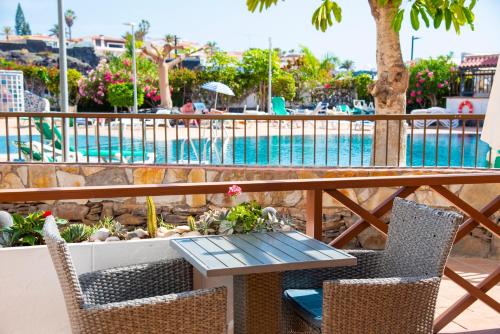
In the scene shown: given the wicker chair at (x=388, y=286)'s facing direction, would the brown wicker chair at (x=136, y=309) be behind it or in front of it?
in front

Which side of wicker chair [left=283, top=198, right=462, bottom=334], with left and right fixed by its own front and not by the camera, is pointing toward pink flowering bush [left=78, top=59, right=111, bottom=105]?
right

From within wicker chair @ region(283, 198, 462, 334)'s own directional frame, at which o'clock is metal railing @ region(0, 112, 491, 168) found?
The metal railing is roughly at 4 o'clock from the wicker chair.

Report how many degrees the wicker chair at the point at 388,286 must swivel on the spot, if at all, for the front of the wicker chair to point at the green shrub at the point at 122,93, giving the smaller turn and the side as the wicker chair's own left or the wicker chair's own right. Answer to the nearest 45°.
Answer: approximately 90° to the wicker chair's own right

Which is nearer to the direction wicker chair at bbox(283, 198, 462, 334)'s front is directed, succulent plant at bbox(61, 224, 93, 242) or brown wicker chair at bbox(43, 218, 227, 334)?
the brown wicker chair

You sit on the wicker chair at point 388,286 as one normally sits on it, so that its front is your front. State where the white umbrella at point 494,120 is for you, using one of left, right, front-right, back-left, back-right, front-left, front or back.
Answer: back

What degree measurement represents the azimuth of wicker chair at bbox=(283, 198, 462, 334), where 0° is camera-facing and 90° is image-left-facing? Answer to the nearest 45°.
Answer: approximately 45°

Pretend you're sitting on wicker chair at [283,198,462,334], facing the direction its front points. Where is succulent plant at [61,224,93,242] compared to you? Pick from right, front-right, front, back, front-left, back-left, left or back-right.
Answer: right

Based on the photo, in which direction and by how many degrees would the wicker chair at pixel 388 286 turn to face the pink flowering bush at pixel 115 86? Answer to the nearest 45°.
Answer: approximately 90° to its right

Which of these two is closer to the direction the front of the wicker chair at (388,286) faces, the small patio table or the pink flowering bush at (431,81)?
the small patio table
